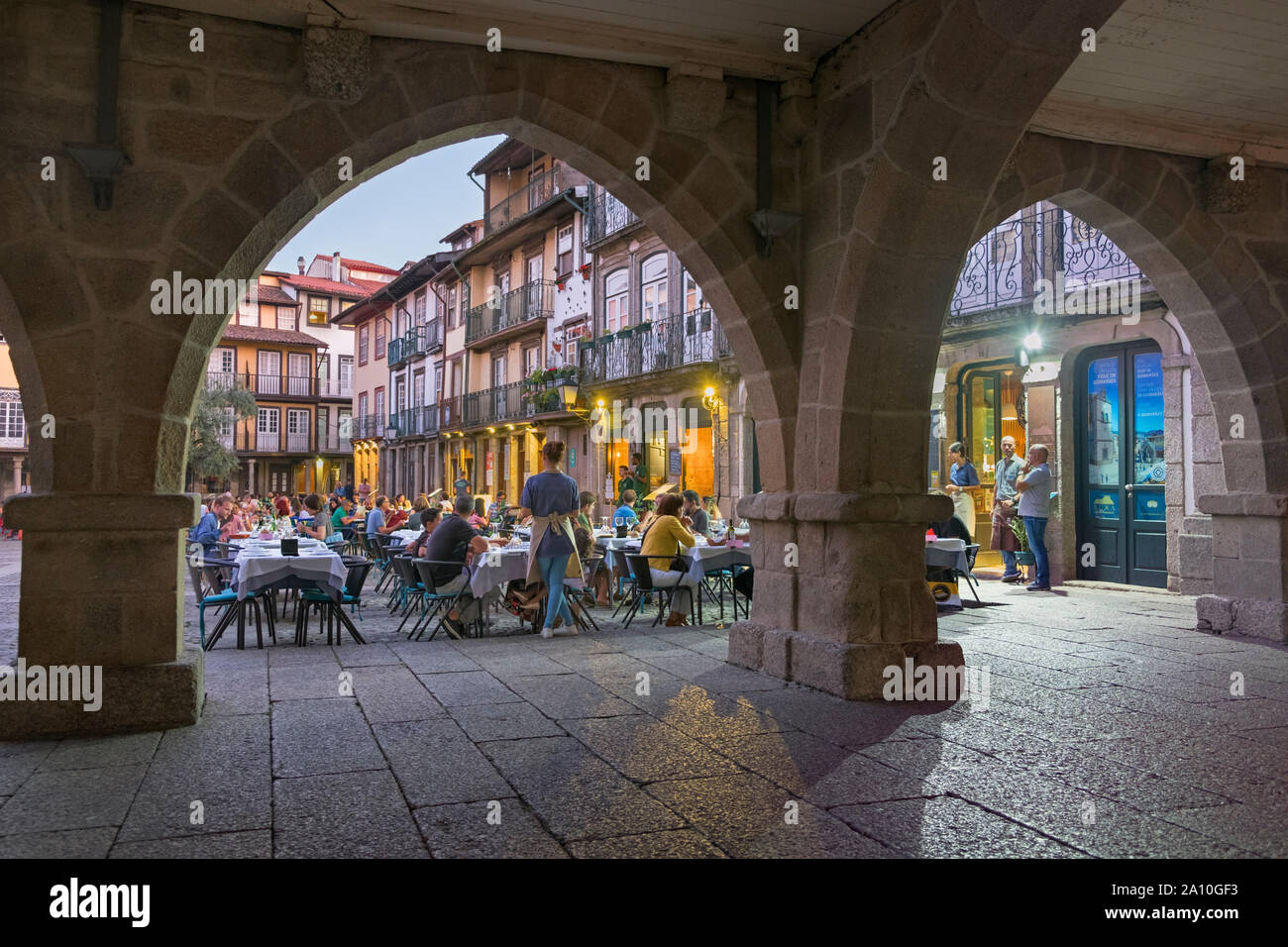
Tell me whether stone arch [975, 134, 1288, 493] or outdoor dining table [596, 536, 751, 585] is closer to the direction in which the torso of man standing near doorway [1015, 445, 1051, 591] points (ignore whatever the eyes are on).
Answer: the outdoor dining table

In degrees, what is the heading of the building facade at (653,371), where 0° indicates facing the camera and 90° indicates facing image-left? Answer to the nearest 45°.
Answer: approximately 45°

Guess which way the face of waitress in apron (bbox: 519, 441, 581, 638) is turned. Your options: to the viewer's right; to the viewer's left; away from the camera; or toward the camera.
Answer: away from the camera

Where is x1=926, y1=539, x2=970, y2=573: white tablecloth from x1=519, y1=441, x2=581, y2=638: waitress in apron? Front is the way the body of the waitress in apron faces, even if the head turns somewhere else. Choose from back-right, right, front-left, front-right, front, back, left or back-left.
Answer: right

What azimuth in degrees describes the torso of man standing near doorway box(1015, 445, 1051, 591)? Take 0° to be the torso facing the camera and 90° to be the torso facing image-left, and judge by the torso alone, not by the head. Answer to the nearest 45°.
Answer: approximately 90°

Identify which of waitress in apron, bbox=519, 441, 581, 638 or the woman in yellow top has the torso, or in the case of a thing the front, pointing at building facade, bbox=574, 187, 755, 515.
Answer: the waitress in apron

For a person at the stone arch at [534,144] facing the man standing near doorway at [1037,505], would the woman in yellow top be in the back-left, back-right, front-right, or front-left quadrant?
front-left

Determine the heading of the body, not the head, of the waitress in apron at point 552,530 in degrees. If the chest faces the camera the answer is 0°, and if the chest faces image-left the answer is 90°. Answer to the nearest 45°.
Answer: approximately 180°

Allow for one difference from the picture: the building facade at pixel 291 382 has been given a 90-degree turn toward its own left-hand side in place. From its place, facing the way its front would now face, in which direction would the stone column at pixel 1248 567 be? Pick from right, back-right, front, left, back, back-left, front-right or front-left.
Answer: right
